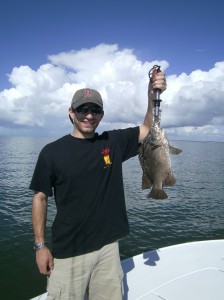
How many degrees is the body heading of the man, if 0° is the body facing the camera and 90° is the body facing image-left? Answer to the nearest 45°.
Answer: approximately 0°
